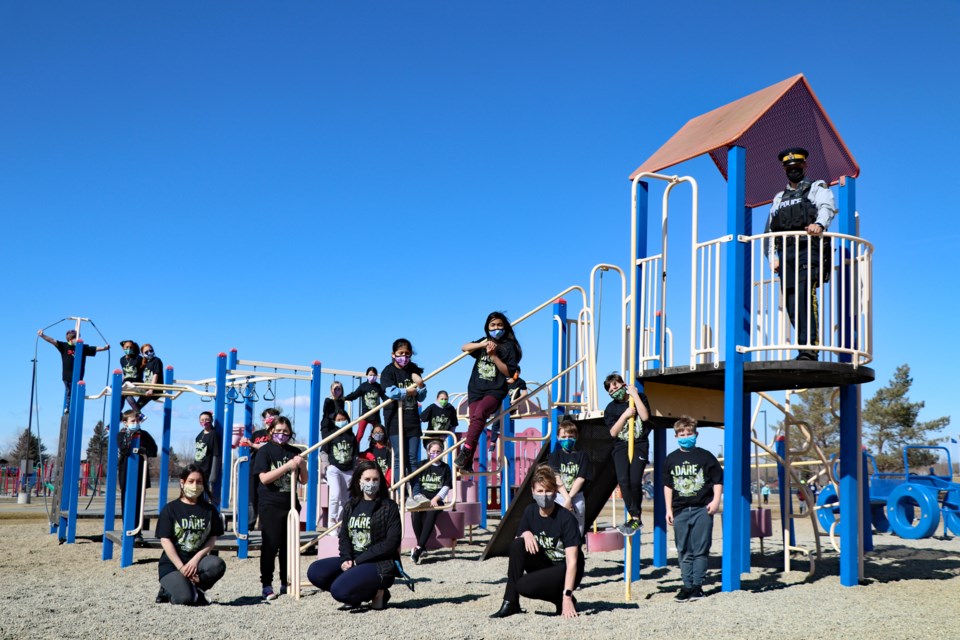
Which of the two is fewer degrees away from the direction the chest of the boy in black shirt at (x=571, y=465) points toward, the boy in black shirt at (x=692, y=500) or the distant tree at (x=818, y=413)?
the boy in black shirt

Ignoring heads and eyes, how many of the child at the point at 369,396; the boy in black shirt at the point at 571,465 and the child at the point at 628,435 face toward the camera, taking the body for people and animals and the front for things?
3

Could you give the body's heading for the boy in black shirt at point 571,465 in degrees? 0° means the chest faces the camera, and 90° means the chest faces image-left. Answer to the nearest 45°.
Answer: approximately 0°

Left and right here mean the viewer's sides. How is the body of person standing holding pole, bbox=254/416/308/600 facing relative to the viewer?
facing the viewer and to the right of the viewer
